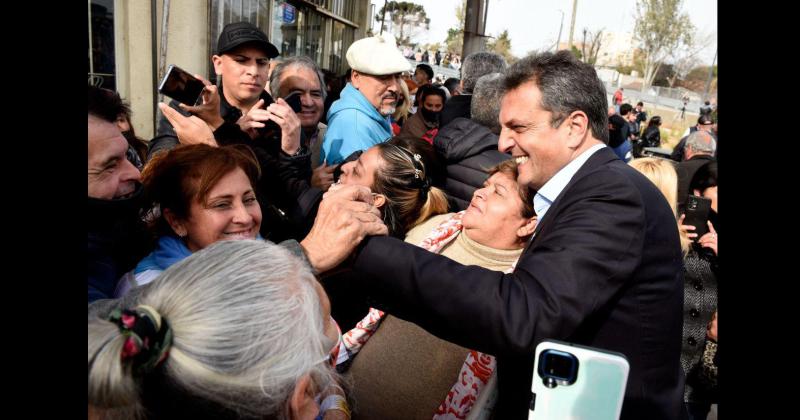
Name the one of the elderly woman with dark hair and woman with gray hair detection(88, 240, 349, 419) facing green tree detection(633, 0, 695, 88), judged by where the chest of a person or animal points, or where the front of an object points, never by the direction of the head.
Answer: the woman with gray hair

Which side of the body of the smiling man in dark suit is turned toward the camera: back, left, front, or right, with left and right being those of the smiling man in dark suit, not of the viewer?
left

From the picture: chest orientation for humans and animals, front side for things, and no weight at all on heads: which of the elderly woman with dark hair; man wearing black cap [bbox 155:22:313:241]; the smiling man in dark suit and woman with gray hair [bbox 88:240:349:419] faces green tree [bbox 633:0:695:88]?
the woman with gray hair

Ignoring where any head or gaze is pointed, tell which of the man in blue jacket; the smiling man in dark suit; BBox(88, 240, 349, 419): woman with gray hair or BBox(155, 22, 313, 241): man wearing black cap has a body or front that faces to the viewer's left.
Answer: the smiling man in dark suit

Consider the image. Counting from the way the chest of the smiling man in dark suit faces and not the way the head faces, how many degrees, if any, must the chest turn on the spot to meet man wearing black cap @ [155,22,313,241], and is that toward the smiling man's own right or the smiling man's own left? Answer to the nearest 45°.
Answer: approximately 45° to the smiling man's own right

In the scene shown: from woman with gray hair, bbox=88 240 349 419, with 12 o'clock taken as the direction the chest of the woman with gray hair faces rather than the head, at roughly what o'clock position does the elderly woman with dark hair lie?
The elderly woman with dark hair is roughly at 12 o'clock from the woman with gray hair.

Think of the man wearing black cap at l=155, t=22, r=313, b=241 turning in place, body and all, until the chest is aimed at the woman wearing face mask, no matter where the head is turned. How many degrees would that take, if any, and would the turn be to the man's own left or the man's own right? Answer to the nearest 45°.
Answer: approximately 90° to the man's own left

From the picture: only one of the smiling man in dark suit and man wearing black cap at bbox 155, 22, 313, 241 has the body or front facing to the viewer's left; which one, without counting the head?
the smiling man in dark suit

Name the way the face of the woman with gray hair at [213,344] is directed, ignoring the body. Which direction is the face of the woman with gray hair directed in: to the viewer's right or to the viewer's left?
to the viewer's right

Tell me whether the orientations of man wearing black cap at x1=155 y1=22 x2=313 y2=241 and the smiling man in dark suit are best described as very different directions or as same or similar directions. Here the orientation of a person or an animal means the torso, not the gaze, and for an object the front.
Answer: very different directions

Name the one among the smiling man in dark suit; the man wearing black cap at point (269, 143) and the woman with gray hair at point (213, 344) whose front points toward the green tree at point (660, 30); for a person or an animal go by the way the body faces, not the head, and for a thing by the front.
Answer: the woman with gray hair
